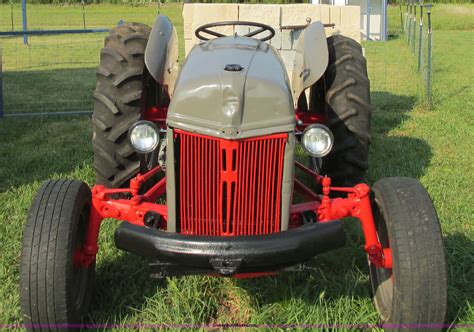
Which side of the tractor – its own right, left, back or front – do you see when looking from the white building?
back

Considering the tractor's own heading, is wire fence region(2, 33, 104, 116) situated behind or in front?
behind

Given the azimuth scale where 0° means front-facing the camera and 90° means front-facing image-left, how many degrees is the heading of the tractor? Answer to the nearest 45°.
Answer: approximately 0°
